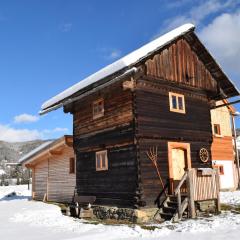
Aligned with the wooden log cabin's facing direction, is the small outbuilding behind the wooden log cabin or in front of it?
behind

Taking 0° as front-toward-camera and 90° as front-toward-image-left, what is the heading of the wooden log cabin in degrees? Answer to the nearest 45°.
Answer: approximately 315°
